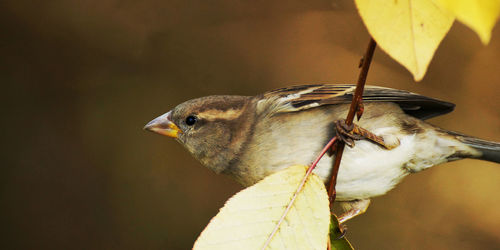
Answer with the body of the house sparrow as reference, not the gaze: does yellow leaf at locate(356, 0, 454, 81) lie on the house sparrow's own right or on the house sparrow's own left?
on the house sparrow's own left

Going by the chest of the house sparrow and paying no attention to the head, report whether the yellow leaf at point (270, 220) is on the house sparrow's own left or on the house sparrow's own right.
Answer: on the house sparrow's own left

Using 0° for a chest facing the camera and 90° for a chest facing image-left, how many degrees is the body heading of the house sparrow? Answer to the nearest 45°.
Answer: approximately 90°
